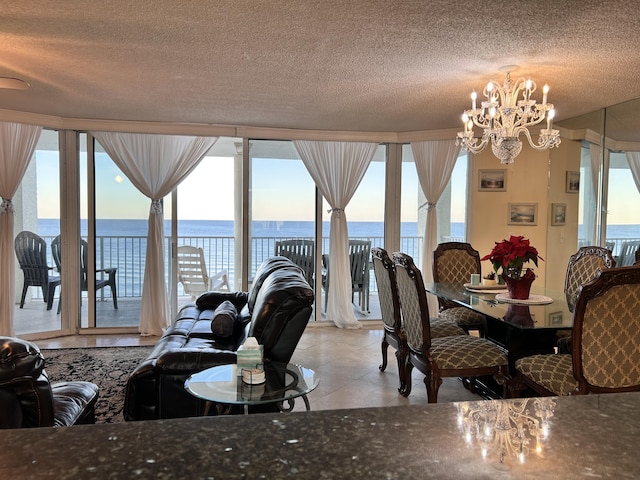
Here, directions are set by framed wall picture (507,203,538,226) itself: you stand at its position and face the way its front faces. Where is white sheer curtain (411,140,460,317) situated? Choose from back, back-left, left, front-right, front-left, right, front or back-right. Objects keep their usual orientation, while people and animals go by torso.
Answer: right

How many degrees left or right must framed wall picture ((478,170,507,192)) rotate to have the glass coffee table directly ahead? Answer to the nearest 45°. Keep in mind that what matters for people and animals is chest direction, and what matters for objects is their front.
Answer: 0° — it already faces it

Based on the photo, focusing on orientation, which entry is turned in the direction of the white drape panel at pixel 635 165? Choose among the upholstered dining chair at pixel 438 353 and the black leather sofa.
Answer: the upholstered dining chair

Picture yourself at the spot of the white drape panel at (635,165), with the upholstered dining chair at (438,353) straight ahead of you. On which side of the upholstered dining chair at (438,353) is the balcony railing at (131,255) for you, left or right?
right

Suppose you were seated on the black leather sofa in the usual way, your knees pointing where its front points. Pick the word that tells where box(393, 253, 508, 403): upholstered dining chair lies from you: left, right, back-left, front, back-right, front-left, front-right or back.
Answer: back

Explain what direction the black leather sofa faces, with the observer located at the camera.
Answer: facing to the left of the viewer

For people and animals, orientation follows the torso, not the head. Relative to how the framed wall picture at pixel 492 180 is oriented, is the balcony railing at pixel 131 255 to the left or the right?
on its right

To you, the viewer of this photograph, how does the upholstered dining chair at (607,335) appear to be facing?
facing away from the viewer and to the left of the viewer

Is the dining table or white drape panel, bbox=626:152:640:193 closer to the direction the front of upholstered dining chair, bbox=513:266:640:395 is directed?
the dining table

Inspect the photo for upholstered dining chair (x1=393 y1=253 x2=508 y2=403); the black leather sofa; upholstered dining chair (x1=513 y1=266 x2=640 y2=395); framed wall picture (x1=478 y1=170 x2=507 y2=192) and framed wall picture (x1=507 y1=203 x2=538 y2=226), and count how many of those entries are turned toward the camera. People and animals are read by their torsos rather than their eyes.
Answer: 2
